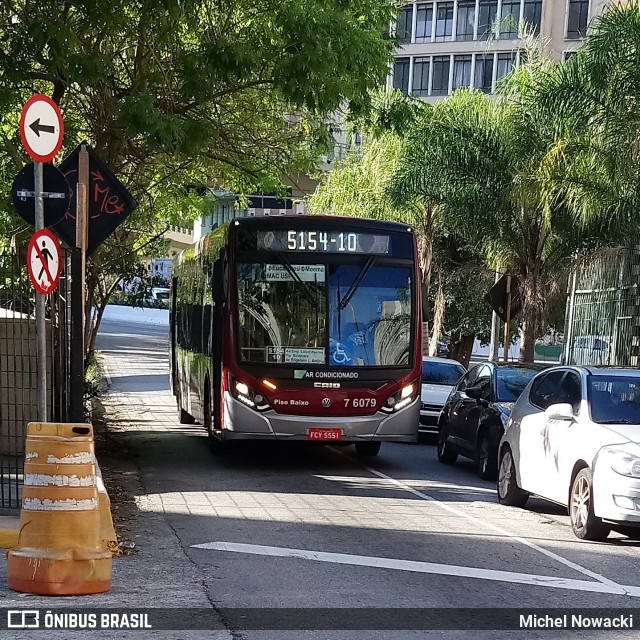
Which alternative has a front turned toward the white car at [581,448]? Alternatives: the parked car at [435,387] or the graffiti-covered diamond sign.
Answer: the parked car

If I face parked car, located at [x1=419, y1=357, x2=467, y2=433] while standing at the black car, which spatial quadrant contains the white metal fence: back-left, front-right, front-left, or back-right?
front-right

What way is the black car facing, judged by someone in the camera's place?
facing the viewer and to the right of the viewer

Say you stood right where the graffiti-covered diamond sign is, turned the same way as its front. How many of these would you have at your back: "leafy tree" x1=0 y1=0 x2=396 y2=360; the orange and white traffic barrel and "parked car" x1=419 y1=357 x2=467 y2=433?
1

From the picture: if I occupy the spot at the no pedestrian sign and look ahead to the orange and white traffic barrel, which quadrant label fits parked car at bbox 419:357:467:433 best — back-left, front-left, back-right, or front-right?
back-left

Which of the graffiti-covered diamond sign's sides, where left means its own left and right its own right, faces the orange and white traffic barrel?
back

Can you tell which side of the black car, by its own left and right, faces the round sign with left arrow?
right

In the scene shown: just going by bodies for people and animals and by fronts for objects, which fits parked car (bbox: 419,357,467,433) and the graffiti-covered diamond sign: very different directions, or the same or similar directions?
very different directions

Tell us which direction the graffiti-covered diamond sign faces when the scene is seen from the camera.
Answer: facing away from the viewer

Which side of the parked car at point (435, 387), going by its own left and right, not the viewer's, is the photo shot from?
front

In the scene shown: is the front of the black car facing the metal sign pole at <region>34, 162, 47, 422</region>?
no

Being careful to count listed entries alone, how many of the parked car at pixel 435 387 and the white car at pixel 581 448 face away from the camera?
0

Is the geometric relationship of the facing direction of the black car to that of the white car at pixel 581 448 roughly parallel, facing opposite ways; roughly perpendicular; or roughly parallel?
roughly parallel
